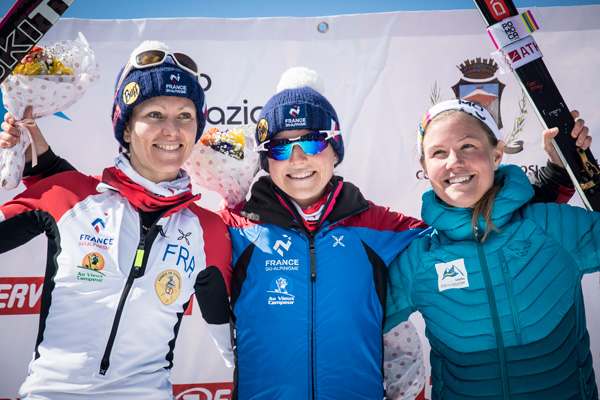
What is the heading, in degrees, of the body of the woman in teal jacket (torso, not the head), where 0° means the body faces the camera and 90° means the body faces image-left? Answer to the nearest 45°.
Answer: approximately 0°
